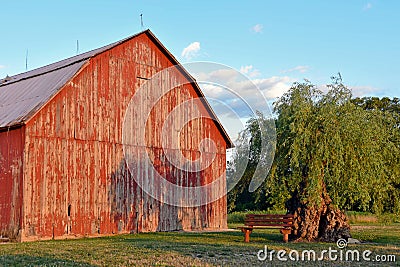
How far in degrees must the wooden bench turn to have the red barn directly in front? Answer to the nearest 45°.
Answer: approximately 135° to its right

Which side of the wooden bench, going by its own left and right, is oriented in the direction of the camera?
front

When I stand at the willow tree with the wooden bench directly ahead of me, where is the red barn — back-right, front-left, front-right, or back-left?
front-right
